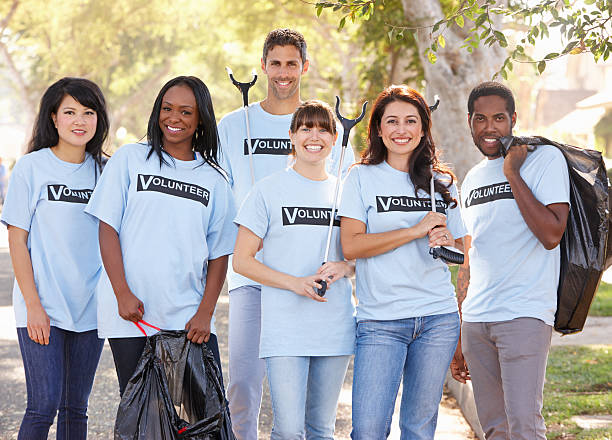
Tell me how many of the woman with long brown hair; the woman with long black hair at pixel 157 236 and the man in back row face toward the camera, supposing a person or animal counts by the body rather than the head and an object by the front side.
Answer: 3

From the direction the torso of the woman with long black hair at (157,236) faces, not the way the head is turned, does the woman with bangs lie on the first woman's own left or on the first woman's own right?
on the first woman's own left

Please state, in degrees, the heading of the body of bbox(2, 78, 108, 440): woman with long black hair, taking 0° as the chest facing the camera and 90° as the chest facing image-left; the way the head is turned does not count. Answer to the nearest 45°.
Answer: approximately 315°

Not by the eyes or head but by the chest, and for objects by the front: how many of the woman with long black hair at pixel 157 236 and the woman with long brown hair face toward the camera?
2

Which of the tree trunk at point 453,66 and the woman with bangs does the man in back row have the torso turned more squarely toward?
the woman with bangs

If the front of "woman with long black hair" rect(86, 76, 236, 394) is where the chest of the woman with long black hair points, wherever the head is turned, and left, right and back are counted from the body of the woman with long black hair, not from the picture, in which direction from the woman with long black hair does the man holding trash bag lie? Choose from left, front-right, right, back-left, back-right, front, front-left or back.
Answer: left

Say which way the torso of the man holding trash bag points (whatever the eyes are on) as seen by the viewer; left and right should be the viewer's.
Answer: facing the viewer and to the left of the viewer

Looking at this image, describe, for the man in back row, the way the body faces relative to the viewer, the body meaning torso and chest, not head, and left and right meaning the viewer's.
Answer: facing the viewer

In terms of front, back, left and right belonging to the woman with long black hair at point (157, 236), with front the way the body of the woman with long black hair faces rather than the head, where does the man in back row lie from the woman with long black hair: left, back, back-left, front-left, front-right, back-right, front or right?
back-left

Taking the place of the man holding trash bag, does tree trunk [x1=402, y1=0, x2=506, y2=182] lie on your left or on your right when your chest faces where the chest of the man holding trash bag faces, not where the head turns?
on your right
